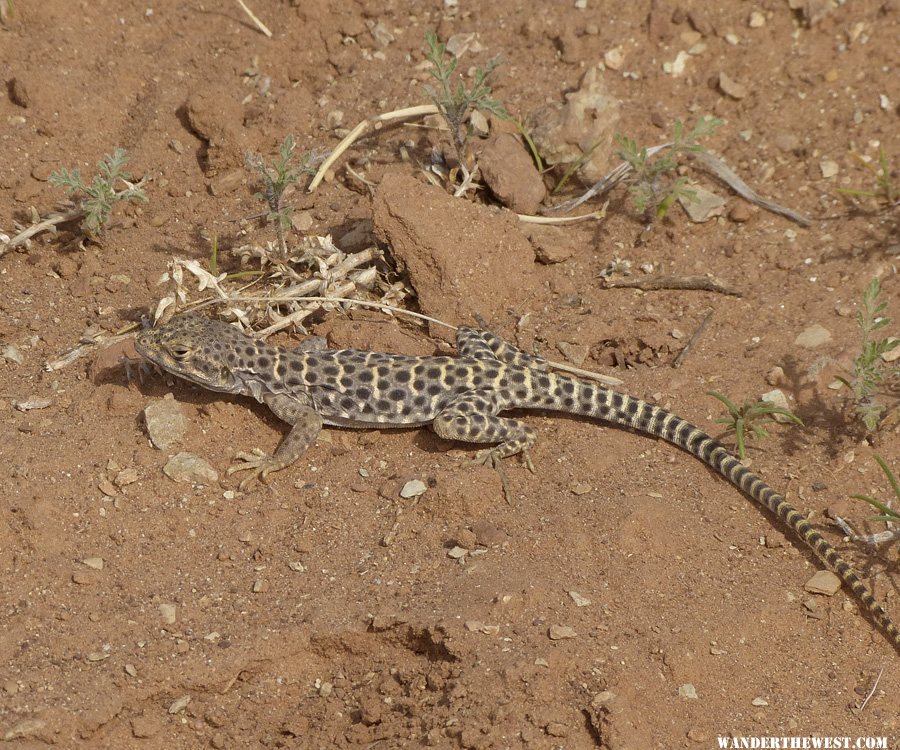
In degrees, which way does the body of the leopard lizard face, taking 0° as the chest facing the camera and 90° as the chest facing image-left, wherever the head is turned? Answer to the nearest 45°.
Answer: approximately 90°

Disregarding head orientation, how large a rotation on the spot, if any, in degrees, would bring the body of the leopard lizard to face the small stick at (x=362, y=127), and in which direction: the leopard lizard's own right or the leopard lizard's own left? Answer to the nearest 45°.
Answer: approximately 90° to the leopard lizard's own right

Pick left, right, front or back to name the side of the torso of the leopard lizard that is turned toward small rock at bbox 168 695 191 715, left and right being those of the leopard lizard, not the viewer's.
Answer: left

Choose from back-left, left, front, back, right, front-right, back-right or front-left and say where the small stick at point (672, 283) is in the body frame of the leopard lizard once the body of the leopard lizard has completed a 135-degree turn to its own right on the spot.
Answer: front

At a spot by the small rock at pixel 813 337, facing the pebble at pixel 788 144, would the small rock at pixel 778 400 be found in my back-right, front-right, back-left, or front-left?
back-left

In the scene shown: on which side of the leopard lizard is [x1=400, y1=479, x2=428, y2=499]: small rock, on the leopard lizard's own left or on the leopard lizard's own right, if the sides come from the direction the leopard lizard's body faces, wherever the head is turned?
on the leopard lizard's own left

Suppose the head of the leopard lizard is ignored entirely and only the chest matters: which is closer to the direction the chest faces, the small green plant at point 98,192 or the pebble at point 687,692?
the small green plant

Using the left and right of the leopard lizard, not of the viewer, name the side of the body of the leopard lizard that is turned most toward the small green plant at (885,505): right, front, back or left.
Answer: back

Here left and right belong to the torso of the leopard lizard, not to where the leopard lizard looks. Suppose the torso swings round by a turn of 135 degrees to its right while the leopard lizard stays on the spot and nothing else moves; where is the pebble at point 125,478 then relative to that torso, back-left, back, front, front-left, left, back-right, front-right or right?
back

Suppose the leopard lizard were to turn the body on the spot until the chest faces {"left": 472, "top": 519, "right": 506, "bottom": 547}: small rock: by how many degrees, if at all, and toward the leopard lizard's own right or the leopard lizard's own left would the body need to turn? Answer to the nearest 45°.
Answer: approximately 135° to the leopard lizard's own left

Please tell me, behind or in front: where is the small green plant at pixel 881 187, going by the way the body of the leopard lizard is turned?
behind

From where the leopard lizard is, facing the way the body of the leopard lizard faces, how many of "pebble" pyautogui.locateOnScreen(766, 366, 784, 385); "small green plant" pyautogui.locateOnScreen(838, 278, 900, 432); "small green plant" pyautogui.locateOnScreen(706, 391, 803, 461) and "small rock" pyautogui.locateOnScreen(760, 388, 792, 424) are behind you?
4

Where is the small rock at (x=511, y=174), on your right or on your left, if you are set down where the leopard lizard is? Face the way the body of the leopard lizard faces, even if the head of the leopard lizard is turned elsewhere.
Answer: on your right

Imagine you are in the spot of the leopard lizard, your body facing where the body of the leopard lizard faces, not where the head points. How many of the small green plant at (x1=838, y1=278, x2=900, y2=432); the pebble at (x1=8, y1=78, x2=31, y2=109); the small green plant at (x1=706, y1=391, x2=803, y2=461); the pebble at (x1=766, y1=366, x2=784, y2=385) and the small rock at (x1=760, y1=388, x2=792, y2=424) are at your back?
4
